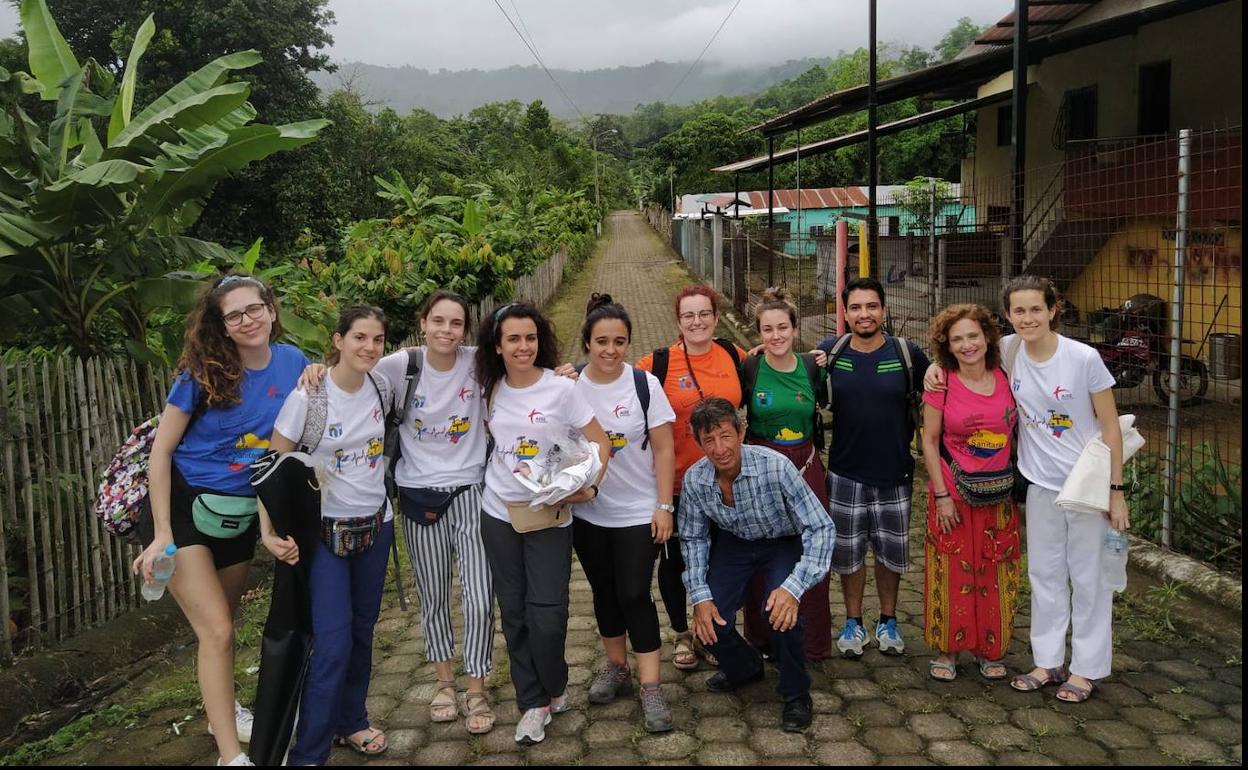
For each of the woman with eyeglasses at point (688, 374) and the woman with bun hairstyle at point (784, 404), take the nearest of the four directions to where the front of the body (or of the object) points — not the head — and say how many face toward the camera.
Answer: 2

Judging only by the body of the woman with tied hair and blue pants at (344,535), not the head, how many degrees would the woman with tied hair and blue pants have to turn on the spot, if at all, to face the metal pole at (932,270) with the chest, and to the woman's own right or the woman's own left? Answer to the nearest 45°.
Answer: approximately 90° to the woman's own left

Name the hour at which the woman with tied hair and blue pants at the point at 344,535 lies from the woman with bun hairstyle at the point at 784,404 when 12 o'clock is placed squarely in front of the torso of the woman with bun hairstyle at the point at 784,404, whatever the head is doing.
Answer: the woman with tied hair and blue pants at the point at 344,535 is roughly at 2 o'clock from the woman with bun hairstyle at the point at 784,404.

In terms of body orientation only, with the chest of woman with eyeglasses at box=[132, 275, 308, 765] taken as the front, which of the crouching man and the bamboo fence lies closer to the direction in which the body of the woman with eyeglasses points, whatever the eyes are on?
the crouching man

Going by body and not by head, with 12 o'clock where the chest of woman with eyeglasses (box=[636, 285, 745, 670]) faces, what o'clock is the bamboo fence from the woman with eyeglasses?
The bamboo fence is roughly at 3 o'clock from the woman with eyeglasses.

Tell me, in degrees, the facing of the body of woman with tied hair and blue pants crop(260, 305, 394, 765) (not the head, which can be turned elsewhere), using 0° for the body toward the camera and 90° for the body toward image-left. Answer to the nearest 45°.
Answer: approximately 315°

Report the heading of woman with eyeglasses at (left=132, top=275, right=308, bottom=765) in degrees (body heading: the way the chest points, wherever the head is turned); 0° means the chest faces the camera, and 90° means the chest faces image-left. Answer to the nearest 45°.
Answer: approximately 315°
